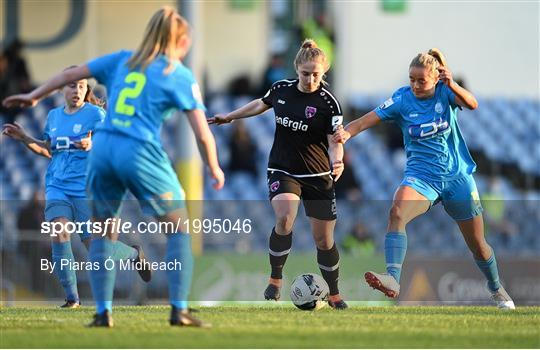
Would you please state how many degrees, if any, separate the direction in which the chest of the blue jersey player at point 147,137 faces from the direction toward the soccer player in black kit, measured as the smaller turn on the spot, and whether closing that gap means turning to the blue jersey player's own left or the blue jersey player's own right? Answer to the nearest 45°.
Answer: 0° — they already face them

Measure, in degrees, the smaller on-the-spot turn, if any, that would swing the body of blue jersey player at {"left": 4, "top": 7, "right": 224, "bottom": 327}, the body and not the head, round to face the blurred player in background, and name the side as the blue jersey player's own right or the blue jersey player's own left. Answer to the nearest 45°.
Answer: approximately 45° to the blue jersey player's own left

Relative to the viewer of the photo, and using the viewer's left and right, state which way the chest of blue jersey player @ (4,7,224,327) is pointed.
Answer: facing away from the viewer and to the right of the viewer
